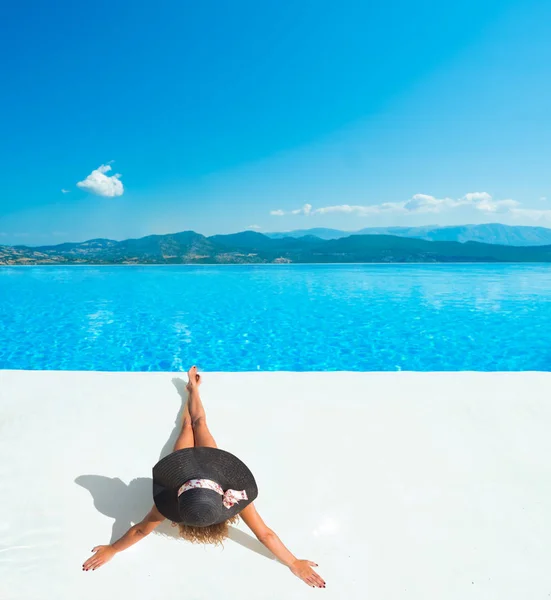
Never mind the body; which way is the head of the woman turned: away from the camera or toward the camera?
away from the camera

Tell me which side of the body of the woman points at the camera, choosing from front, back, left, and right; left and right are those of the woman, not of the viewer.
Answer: back
